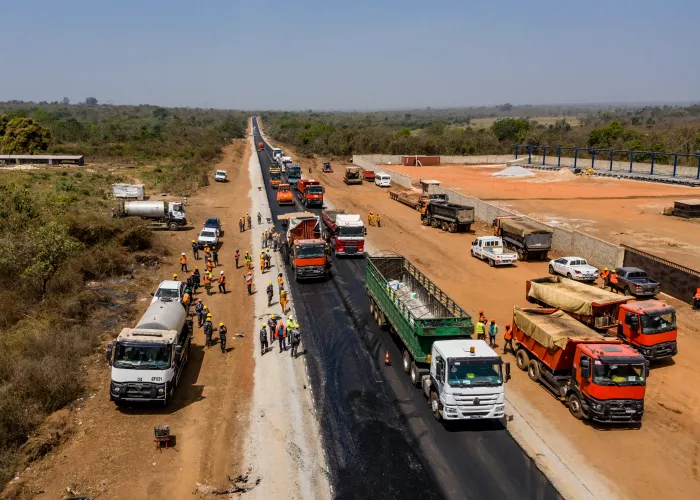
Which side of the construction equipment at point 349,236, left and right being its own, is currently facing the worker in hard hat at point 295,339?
front

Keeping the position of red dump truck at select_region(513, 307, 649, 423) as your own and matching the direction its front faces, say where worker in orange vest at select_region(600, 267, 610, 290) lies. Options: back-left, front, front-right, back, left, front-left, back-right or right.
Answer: back-left

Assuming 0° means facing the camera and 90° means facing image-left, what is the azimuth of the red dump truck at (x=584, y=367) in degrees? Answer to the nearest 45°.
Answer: approximately 315°

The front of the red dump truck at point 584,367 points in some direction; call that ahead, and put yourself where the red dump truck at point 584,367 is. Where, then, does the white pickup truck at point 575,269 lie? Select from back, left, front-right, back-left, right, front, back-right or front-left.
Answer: back-left

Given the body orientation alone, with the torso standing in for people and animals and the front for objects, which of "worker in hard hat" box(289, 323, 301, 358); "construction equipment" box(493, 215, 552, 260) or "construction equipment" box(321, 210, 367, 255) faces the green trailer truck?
"construction equipment" box(321, 210, 367, 255)

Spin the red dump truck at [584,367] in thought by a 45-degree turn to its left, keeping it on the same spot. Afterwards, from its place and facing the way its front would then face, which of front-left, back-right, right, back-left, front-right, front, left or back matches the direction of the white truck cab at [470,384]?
back-right

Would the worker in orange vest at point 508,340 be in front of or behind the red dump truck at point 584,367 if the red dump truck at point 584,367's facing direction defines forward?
behind

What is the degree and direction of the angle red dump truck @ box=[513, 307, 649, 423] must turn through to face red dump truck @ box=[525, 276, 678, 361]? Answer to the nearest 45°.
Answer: approximately 135° to its left

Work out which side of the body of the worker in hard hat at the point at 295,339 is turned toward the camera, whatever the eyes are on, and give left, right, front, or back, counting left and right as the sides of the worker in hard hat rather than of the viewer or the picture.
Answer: back

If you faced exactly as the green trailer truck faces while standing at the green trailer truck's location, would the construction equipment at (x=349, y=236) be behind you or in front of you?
behind

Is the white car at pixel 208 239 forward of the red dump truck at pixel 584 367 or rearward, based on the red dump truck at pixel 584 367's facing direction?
rearward
